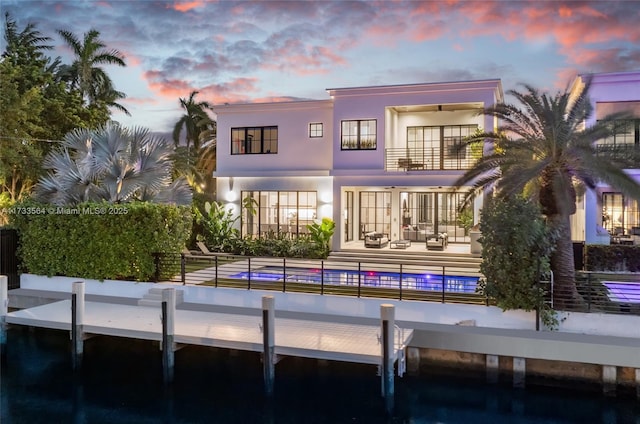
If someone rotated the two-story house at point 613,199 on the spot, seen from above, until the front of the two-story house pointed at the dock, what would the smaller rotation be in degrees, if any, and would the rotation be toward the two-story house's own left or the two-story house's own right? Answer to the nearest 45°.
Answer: approximately 45° to the two-story house's own right

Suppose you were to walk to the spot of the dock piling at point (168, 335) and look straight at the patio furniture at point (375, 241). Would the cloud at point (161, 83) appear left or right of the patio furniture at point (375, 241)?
left

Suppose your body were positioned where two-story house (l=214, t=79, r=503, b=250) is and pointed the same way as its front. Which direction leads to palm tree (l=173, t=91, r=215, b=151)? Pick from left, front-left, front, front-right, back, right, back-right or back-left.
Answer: back-right

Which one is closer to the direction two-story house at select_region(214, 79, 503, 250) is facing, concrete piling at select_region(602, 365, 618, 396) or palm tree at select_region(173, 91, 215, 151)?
the concrete piling

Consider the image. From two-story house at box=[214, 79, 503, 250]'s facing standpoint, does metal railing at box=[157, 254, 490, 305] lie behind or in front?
in front

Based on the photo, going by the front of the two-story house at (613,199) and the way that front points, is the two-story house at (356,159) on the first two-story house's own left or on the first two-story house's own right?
on the first two-story house's own right

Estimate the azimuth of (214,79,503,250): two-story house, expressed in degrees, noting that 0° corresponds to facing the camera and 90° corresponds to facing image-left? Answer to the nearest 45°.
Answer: approximately 0°

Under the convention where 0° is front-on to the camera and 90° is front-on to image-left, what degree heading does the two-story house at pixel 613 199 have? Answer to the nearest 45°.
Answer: approximately 0°

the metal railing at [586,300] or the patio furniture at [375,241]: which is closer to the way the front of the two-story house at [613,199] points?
the metal railing

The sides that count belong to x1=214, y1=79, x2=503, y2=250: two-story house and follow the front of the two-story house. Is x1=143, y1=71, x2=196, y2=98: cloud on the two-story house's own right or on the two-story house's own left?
on the two-story house's own right

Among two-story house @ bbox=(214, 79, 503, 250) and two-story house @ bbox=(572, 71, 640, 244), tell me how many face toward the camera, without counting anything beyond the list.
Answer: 2

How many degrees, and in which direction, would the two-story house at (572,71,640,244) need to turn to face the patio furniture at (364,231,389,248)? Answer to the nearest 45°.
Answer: approximately 90° to its right

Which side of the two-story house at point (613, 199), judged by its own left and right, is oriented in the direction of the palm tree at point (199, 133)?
right
